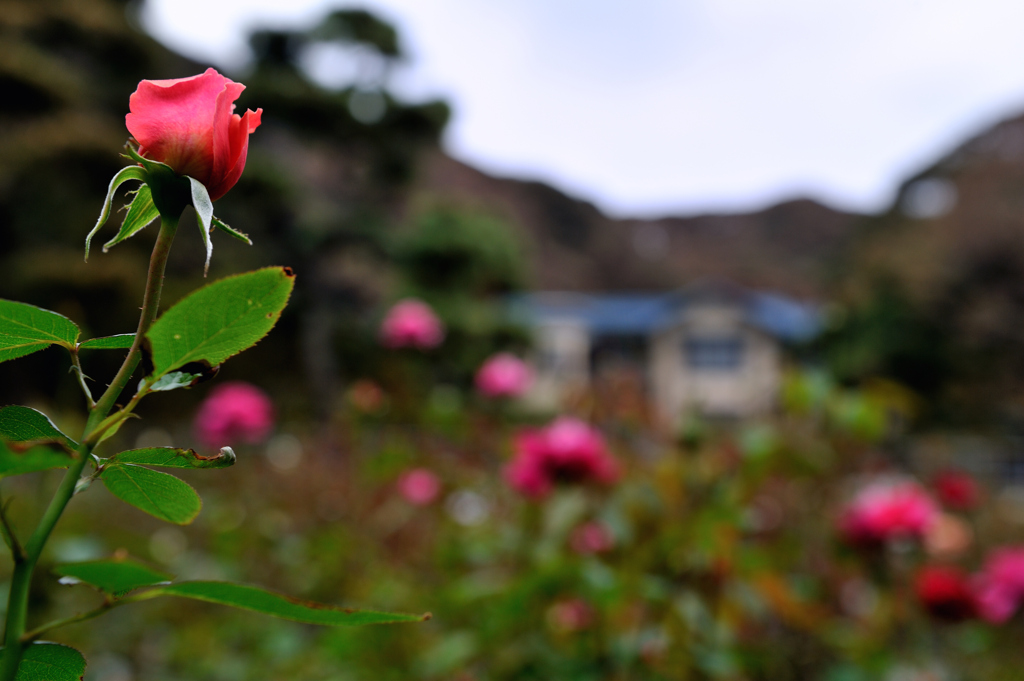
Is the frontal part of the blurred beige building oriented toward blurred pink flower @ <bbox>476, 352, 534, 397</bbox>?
yes

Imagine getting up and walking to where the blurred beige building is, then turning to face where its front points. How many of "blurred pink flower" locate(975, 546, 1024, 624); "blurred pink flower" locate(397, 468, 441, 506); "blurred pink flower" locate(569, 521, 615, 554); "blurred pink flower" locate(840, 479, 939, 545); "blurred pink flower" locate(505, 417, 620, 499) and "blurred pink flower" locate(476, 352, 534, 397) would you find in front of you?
6

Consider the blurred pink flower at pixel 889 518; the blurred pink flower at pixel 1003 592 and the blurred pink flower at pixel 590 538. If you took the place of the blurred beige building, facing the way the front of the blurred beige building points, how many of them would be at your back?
0

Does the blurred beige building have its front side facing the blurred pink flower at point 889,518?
yes

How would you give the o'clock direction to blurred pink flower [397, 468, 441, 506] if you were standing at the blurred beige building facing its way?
The blurred pink flower is roughly at 12 o'clock from the blurred beige building.

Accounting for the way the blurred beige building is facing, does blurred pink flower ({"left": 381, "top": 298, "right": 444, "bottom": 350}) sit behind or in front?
in front

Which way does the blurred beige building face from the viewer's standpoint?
toward the camera

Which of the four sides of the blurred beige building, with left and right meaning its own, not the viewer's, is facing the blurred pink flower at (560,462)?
front

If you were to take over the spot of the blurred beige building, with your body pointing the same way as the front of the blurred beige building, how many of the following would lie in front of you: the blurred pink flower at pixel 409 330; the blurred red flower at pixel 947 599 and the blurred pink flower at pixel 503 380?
3

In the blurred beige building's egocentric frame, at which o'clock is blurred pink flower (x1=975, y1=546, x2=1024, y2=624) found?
The blurred pink flower is roughly at 12 o'clock from the blurred beige building.

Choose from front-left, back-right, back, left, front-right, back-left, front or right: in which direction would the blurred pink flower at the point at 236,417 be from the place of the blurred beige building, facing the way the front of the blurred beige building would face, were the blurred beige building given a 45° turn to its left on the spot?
front-right

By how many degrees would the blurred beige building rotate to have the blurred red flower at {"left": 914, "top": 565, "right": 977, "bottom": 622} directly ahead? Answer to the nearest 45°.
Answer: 0° — it already faces it
